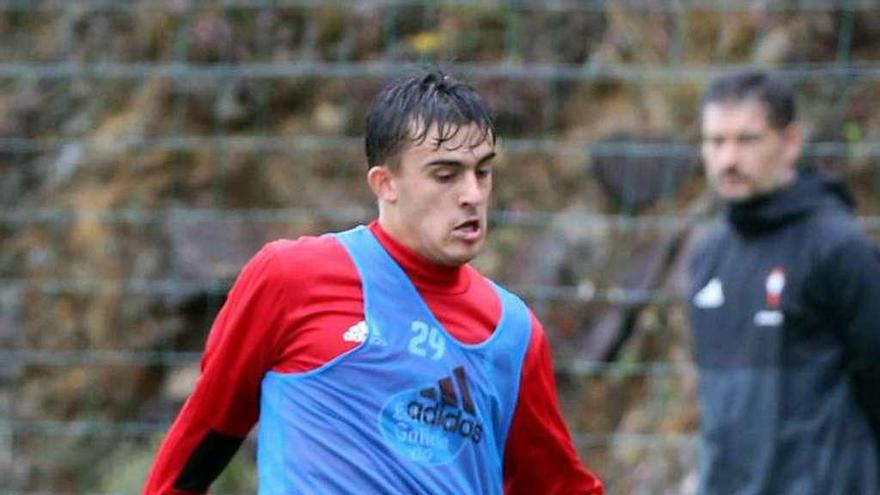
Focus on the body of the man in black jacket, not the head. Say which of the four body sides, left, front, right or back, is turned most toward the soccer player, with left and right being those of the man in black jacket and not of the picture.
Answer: front

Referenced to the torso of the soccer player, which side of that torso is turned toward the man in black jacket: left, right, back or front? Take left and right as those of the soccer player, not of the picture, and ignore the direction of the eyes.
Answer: left

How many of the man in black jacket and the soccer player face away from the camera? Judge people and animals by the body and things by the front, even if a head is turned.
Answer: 0

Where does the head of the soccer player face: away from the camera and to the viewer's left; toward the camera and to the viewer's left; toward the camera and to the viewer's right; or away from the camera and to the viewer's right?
toward the camera and to the viewer's right

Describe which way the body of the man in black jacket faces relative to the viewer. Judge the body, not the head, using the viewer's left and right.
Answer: facing the viewer and to the left of the viewer

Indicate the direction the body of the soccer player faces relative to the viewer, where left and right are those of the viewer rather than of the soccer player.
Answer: facing the viewer and to the right of the viewer
